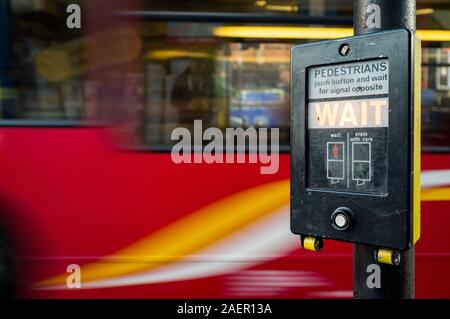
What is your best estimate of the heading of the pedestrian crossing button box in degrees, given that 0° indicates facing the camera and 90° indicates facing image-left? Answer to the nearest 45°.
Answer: approximately 45°

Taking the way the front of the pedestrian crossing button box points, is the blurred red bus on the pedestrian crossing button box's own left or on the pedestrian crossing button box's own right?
on the pedestrian crossing button box's own right
